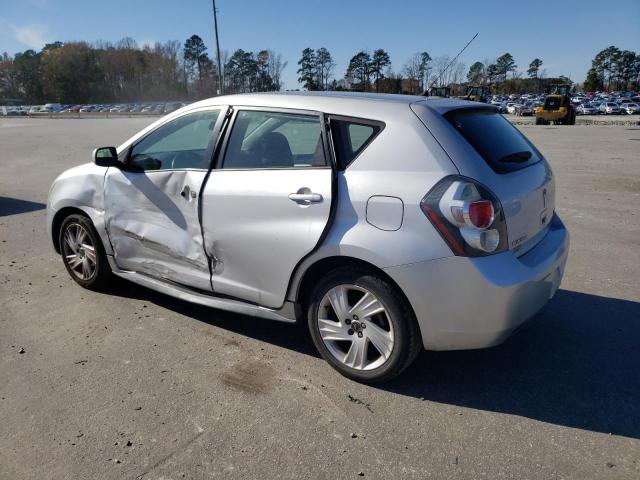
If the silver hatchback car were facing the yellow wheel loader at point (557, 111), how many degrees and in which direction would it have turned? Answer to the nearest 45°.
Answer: approximately 90° to its right

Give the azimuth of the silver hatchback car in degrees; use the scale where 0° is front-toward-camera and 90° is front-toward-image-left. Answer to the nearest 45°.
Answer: approximately 135°
